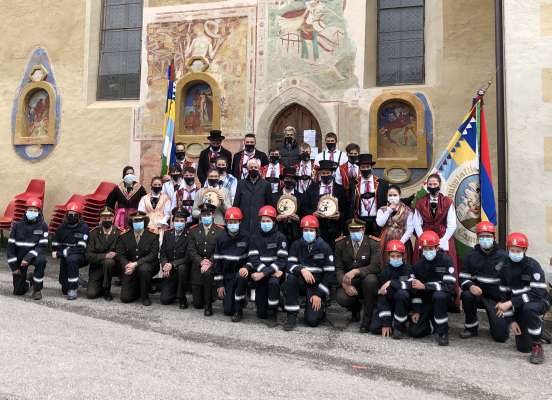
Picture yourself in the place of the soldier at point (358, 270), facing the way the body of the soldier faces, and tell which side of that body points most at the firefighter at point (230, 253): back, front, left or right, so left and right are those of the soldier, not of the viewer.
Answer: right

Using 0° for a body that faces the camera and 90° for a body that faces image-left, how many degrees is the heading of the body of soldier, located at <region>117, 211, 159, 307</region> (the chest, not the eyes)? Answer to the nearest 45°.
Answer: approximately 0°

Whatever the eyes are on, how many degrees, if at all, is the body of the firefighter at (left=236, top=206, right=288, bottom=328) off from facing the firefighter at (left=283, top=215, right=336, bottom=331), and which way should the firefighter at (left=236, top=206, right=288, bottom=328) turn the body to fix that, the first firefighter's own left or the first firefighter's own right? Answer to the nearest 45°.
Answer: approximately 90° to the first firefighter's own left

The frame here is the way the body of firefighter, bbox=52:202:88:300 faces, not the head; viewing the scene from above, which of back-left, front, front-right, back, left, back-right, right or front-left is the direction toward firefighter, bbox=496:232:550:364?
front-left

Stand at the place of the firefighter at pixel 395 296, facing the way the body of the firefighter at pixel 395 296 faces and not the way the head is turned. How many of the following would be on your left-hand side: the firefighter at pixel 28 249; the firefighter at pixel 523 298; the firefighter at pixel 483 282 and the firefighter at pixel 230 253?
2

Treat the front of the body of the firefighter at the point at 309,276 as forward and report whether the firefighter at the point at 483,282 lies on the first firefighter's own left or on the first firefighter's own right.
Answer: on the first firefighter's own left

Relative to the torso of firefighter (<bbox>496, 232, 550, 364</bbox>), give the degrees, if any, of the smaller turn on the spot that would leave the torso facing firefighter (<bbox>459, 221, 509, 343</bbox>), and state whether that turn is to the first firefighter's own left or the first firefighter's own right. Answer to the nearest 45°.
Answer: approximately 90° to the first firefighter's own right

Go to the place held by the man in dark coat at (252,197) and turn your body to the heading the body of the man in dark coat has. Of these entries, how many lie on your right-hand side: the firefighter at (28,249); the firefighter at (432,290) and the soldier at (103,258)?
2

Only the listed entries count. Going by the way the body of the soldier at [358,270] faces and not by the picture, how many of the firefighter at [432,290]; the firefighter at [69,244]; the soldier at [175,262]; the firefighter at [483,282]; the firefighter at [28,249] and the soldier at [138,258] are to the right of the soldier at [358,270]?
4

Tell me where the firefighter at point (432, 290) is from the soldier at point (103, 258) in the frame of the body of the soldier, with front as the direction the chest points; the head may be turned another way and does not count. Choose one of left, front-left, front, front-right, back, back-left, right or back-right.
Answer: front-left
